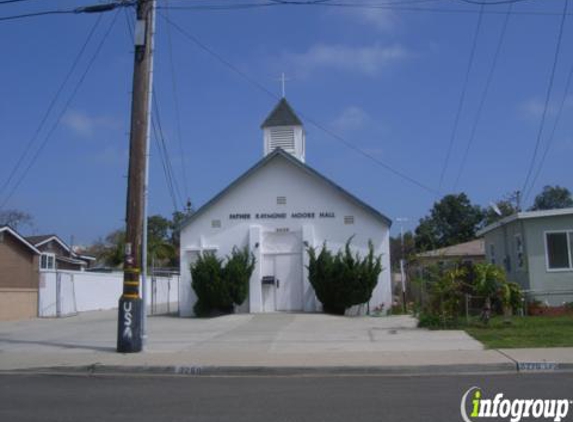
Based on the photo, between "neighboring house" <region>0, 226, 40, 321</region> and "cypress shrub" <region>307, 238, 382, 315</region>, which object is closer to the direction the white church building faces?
the cypress shrub

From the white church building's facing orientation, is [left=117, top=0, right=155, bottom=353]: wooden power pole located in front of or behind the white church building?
in front

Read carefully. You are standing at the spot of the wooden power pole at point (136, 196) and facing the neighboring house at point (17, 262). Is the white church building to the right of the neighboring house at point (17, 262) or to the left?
right

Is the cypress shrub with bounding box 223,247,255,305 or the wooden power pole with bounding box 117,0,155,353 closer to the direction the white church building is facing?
the wooden power pole

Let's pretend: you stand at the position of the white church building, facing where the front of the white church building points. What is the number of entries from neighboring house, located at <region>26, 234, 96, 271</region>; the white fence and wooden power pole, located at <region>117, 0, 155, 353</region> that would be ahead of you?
1

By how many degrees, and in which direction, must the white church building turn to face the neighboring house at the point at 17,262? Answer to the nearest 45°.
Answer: approximately 90° to its right

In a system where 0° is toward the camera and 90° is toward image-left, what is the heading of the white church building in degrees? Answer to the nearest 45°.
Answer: approximately 0°
